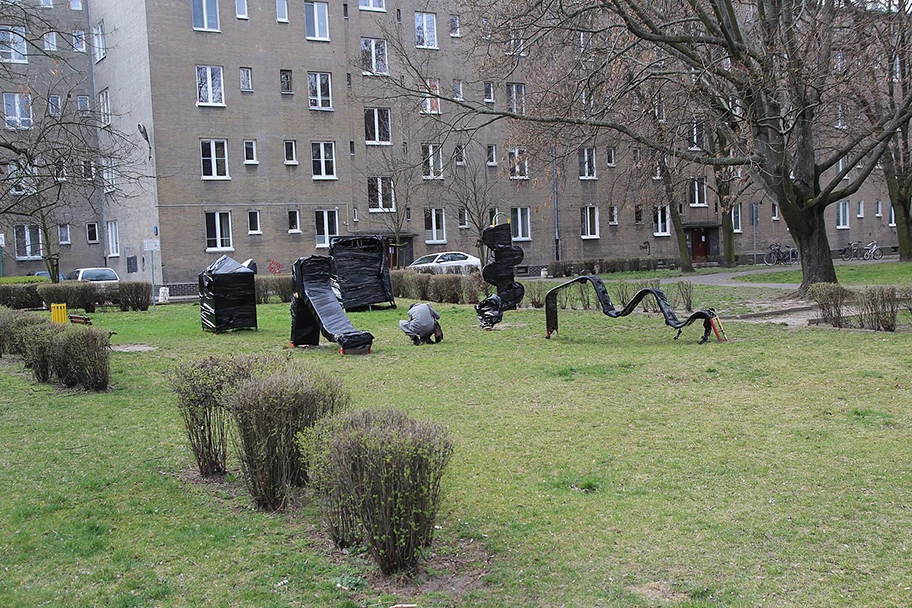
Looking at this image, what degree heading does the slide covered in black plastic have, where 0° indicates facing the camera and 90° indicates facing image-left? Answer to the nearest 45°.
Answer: approximately 315°

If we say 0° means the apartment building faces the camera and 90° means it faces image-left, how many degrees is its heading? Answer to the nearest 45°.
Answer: approximately 315°

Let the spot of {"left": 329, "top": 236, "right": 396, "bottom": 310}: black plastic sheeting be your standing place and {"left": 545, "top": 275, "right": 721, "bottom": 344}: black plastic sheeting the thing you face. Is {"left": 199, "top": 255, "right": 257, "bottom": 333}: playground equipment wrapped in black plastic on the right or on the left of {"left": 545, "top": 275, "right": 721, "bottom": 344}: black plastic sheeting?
right

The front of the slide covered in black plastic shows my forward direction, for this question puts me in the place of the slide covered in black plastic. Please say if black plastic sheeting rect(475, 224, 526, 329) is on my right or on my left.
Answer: on my left

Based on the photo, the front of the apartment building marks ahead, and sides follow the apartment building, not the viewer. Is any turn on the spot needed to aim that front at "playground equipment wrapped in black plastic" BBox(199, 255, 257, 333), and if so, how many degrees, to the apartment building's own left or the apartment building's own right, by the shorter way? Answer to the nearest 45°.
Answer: approximately 45° to the apartment building's own right
